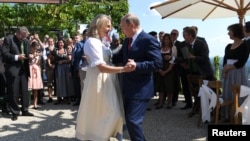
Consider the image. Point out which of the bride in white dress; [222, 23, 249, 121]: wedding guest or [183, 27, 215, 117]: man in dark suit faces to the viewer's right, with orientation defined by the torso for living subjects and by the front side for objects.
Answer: the bride in white dress

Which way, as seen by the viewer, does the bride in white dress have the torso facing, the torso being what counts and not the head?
to the viewer's right

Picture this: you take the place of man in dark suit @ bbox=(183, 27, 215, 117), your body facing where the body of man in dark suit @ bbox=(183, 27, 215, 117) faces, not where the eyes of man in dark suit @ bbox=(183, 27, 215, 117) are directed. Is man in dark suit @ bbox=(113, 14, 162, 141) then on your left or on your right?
on your left

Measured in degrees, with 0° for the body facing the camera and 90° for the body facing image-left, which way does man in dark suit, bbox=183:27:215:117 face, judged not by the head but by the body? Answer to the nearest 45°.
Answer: approximately 90°

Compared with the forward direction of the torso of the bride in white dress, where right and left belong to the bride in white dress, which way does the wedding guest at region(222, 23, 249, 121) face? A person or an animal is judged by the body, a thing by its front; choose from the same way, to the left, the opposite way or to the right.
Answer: the opposite way

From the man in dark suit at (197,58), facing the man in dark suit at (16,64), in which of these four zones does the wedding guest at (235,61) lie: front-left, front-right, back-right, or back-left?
back-left

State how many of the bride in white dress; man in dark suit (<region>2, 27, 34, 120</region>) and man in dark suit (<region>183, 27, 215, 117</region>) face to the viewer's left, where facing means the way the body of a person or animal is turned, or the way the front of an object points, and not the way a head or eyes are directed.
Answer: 1

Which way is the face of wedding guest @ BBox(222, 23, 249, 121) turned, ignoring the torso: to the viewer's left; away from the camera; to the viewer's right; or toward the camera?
to the viewer's left

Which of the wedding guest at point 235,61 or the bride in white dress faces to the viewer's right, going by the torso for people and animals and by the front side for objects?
the bride in white dress

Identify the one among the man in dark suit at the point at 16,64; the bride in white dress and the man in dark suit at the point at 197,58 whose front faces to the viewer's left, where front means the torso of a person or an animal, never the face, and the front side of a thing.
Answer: the man in dark suit at the point at 197,58
